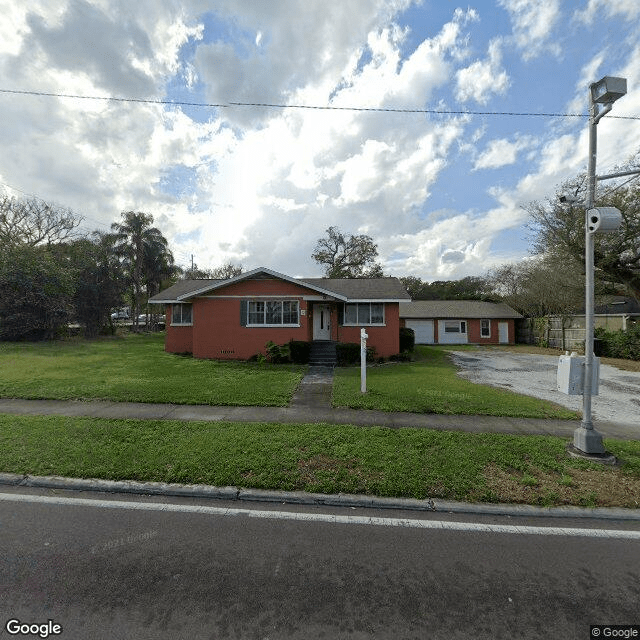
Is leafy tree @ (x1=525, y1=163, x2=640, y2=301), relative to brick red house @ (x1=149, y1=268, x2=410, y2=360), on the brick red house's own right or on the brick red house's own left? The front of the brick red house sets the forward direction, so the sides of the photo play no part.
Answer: on the brick red house's own left

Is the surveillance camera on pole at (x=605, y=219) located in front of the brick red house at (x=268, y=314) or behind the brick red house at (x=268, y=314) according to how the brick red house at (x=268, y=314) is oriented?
in front

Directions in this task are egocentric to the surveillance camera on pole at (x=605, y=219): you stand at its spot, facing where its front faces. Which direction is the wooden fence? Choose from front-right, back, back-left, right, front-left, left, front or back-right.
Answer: back-right

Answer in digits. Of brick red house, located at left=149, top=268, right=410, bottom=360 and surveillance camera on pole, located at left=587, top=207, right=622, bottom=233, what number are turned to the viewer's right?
0

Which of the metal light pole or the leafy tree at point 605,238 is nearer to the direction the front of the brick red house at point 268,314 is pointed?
the metal light pole

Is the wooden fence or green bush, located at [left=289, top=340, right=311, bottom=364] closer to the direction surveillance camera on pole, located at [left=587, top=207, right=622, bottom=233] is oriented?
the green bush

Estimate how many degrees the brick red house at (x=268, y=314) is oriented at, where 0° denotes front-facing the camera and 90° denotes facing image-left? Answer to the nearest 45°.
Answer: approximately 0°

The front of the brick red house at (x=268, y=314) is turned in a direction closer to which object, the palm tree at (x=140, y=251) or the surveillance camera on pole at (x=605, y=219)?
the surveillance camera on pole

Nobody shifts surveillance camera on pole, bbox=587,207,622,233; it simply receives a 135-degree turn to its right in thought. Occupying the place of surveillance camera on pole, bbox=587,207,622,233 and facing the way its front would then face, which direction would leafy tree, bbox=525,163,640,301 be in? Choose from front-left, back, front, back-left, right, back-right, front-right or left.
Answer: front

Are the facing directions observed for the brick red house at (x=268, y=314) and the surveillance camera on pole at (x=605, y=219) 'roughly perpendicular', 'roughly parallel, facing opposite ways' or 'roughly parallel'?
roughly perpendicular

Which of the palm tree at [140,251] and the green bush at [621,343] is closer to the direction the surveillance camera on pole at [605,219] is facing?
the palm tree

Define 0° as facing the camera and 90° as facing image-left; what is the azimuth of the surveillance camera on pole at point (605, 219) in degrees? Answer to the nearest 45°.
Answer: approximately 45°
